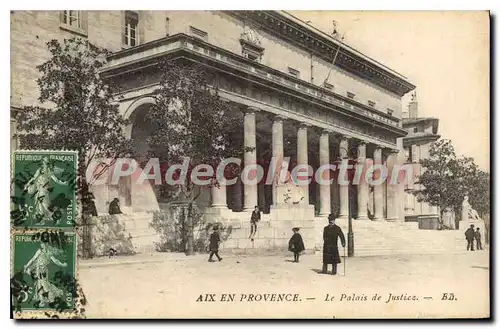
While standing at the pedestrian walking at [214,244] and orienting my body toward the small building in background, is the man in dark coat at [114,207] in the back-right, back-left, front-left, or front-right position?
front-left

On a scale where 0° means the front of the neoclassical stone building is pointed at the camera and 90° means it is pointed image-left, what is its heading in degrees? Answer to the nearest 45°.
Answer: approximately 315°
